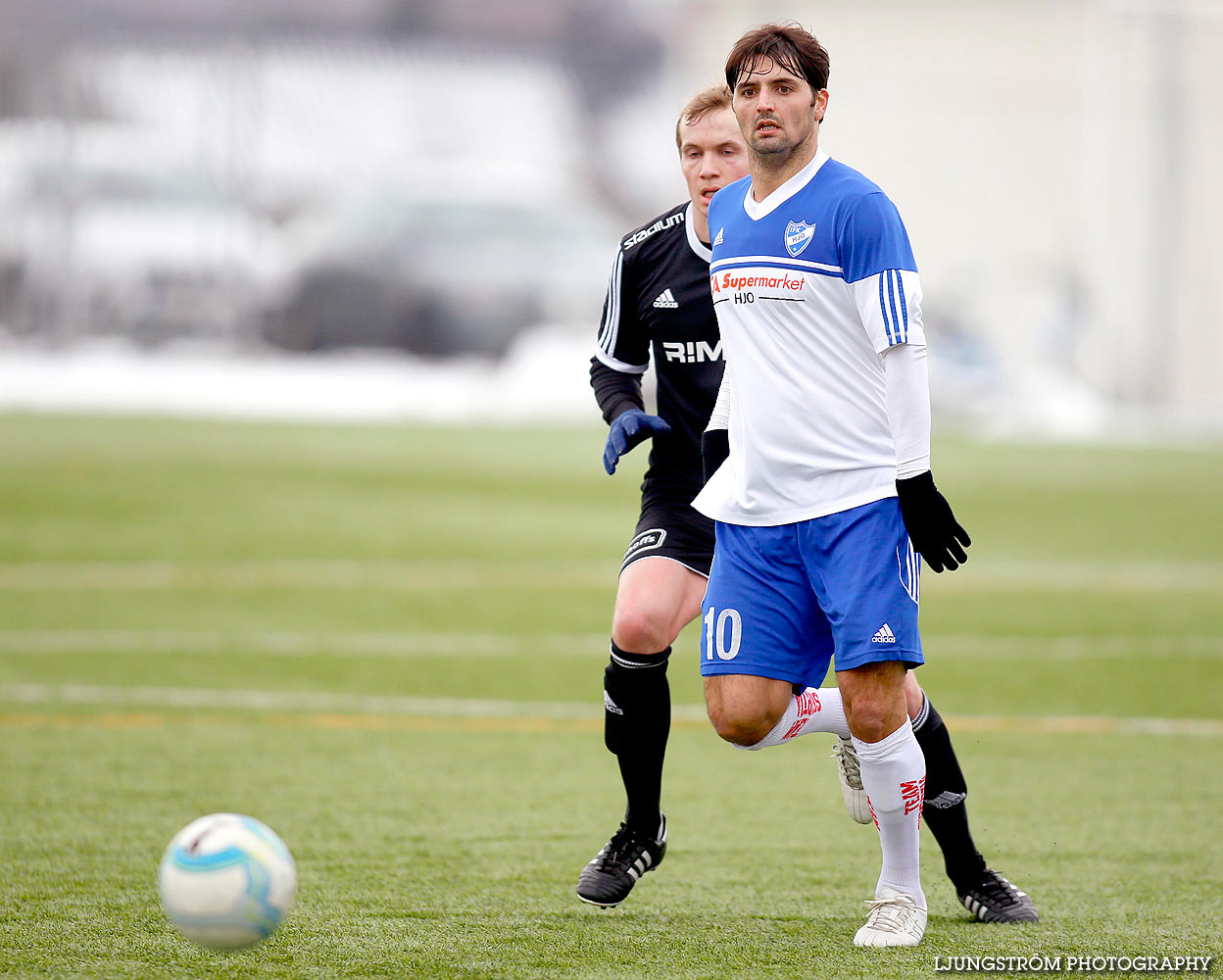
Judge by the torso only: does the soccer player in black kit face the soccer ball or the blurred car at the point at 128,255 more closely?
the soccer ball

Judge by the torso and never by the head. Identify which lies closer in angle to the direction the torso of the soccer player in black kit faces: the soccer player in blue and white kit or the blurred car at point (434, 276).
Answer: the soccer player in blue and white kit

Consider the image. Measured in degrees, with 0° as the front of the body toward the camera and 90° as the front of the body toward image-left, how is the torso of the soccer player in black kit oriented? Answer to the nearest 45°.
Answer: approximately 0°

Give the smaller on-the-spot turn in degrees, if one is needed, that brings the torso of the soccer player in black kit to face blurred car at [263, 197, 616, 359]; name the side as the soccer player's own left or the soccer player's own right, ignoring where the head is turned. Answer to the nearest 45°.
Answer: approximately 180°

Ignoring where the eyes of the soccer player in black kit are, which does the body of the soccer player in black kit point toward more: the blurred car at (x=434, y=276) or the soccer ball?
the soccer ball

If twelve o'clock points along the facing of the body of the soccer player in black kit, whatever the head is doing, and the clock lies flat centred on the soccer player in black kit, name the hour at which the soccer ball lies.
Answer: The soccer ball is roughly at 1 o'clock from the soccer player in black kit.

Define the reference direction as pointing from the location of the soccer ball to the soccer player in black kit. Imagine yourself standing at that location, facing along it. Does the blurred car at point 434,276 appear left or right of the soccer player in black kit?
left

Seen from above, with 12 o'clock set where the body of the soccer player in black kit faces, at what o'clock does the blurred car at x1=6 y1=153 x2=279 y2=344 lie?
The blurred car is roughly at 5 o'clock from the soccer player in black kit.

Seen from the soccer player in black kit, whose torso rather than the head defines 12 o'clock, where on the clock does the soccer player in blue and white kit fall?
The soccer player in blue and white kit is roughly at 11 o'clock from the soccer player in black kit.

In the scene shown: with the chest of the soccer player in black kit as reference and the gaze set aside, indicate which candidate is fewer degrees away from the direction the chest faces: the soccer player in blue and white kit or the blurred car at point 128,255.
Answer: the soccer player in blue and white kit
